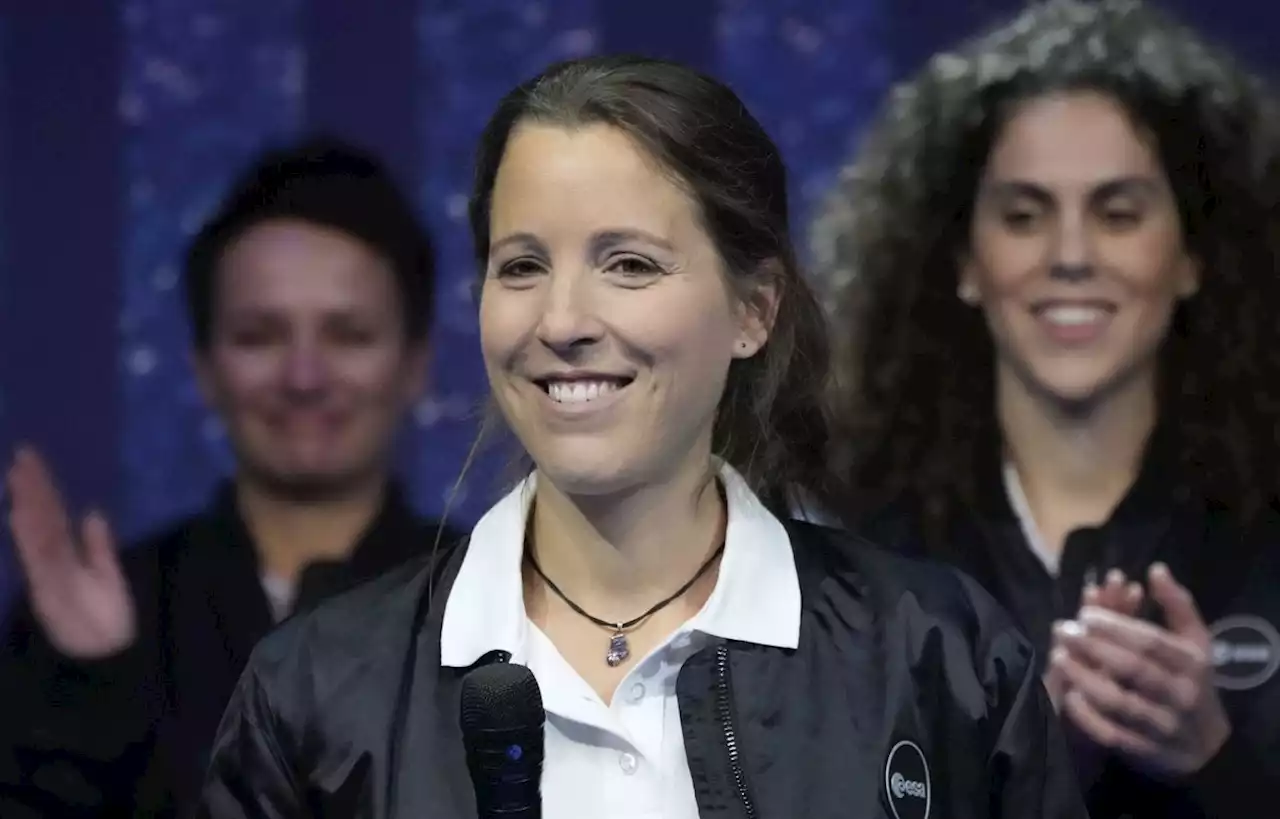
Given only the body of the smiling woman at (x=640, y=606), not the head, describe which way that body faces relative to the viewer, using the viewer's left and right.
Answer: facing the viewer

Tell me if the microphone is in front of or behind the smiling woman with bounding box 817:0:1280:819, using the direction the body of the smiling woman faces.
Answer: in front

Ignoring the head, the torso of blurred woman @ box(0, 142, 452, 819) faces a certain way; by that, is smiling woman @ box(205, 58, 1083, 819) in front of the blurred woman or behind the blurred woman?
in front

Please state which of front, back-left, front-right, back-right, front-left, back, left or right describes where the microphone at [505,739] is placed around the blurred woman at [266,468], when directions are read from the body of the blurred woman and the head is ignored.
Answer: front

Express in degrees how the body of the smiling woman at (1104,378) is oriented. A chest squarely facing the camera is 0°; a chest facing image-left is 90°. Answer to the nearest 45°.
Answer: approximately 0°

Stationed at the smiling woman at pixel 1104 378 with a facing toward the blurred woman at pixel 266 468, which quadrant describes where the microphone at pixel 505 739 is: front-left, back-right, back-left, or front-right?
front-left

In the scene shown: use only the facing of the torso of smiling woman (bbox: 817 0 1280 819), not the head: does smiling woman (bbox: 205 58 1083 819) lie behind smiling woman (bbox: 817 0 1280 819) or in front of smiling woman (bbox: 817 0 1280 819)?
in front

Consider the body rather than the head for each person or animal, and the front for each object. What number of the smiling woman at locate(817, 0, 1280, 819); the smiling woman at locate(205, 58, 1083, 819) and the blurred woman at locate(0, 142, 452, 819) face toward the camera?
3

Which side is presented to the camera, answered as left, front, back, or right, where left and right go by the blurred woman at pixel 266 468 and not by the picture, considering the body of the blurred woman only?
front

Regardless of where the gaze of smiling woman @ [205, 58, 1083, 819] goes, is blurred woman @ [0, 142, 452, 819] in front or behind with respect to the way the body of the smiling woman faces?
behind

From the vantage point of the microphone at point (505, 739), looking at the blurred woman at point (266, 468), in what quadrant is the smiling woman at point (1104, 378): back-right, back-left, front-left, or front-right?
front-right

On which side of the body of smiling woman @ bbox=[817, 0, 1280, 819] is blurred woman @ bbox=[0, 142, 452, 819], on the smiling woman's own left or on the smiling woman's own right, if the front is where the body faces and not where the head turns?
on the smiling woman's own right
